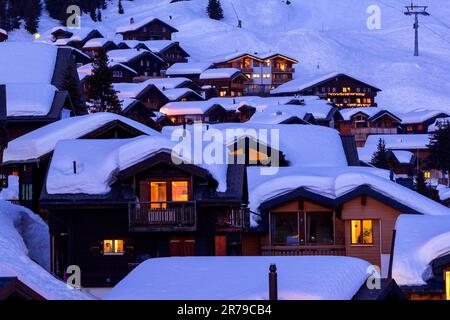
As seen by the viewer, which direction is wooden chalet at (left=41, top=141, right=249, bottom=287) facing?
toward the camera

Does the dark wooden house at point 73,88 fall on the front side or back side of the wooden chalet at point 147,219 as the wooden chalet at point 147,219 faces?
on the back side
